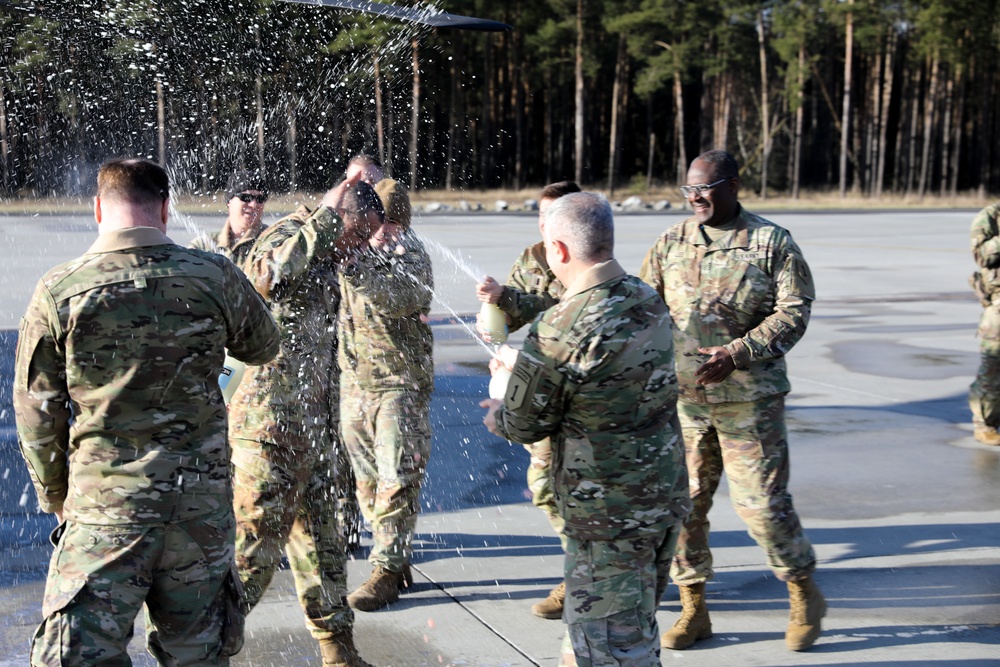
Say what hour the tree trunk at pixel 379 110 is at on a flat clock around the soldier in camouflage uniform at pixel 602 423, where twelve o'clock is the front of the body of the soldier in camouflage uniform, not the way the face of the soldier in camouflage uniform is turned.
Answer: The tree trunk is roughly at 1 o'clock from the soldier in camouflage uniform.

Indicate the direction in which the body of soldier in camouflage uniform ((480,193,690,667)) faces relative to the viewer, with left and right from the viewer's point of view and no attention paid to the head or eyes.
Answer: facing away from the viewer and to the left of the viewer

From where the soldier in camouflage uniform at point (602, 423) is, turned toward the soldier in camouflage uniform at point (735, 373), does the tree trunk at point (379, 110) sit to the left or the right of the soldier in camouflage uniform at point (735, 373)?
left

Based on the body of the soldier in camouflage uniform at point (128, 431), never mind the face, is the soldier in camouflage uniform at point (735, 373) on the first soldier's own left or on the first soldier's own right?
on the first soldier's own right

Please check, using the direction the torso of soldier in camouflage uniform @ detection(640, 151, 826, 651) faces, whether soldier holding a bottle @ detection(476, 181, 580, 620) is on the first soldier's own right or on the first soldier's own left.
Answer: on the first soldier's own right

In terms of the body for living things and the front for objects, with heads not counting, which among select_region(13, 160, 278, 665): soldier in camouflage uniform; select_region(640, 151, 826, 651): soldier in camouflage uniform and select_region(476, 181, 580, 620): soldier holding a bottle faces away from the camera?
select_region(13, 160, 278, 665): soldier in camouflage uniform

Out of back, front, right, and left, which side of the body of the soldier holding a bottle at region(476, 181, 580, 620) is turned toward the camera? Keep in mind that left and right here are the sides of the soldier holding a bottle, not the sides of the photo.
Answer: left

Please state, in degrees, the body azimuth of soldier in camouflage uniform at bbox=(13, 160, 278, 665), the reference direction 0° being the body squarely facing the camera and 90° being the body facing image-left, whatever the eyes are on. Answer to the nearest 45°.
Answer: approximately 180°

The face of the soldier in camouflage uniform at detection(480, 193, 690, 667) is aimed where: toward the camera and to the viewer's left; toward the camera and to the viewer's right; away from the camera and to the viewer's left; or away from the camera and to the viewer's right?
away from the camera and to the viewer's left

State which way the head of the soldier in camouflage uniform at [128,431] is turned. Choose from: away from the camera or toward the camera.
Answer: away from the camera

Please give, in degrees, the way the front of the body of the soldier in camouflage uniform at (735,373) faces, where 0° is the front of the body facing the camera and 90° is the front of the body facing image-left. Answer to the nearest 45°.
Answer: approximately 45°

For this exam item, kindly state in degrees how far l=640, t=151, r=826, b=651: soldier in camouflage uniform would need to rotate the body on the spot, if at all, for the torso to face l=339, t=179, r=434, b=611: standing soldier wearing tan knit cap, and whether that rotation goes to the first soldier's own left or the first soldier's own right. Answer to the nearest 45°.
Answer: approximately 45° to the first soldier's own right
